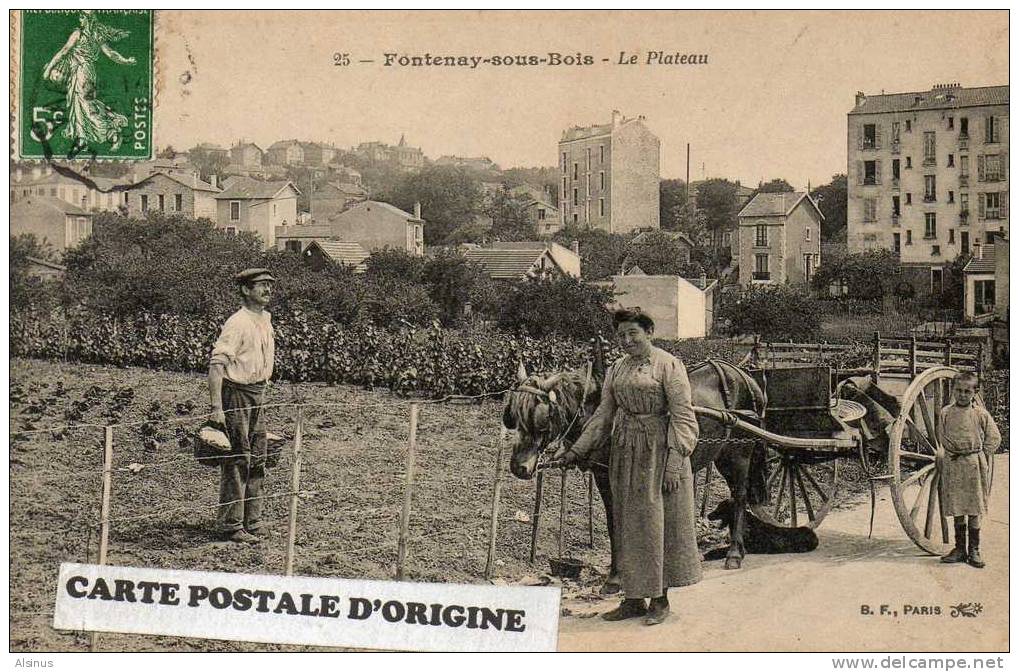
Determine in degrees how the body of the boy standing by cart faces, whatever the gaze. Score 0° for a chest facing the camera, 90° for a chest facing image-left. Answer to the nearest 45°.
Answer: approximately 0°

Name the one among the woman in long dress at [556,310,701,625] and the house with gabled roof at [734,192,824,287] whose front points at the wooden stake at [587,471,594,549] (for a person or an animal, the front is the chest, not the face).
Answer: the house with gabled roof

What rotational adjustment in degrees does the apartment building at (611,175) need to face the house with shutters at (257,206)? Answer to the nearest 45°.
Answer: approximately 45° to its right

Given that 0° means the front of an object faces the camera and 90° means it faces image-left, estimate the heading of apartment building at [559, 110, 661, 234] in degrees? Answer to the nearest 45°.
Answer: approximately 45°

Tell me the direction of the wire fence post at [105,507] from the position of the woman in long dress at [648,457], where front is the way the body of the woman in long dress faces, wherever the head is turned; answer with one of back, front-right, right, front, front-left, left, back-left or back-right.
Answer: front-right

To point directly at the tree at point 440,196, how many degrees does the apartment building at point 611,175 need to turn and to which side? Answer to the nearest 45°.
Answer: approximately 45° to its right

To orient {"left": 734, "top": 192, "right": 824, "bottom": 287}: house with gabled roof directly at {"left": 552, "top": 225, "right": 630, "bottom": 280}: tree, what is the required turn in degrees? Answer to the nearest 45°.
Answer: approximately 45° to its right
